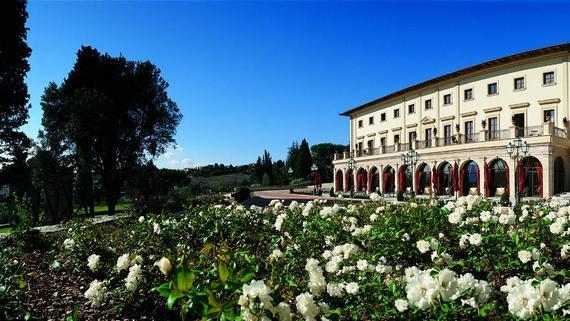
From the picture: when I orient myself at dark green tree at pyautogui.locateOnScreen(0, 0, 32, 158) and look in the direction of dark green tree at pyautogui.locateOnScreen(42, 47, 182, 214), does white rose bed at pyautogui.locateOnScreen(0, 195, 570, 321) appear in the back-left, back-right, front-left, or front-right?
back-right

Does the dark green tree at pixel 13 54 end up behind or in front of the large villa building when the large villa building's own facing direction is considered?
in front

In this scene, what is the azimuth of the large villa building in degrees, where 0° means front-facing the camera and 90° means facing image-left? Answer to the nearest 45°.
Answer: approximately 45°

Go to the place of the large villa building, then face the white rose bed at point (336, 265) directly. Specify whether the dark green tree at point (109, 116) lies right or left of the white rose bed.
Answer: right

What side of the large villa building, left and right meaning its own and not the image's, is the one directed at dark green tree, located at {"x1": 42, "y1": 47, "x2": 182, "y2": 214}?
front

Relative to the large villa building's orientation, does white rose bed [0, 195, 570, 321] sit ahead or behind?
ahead
